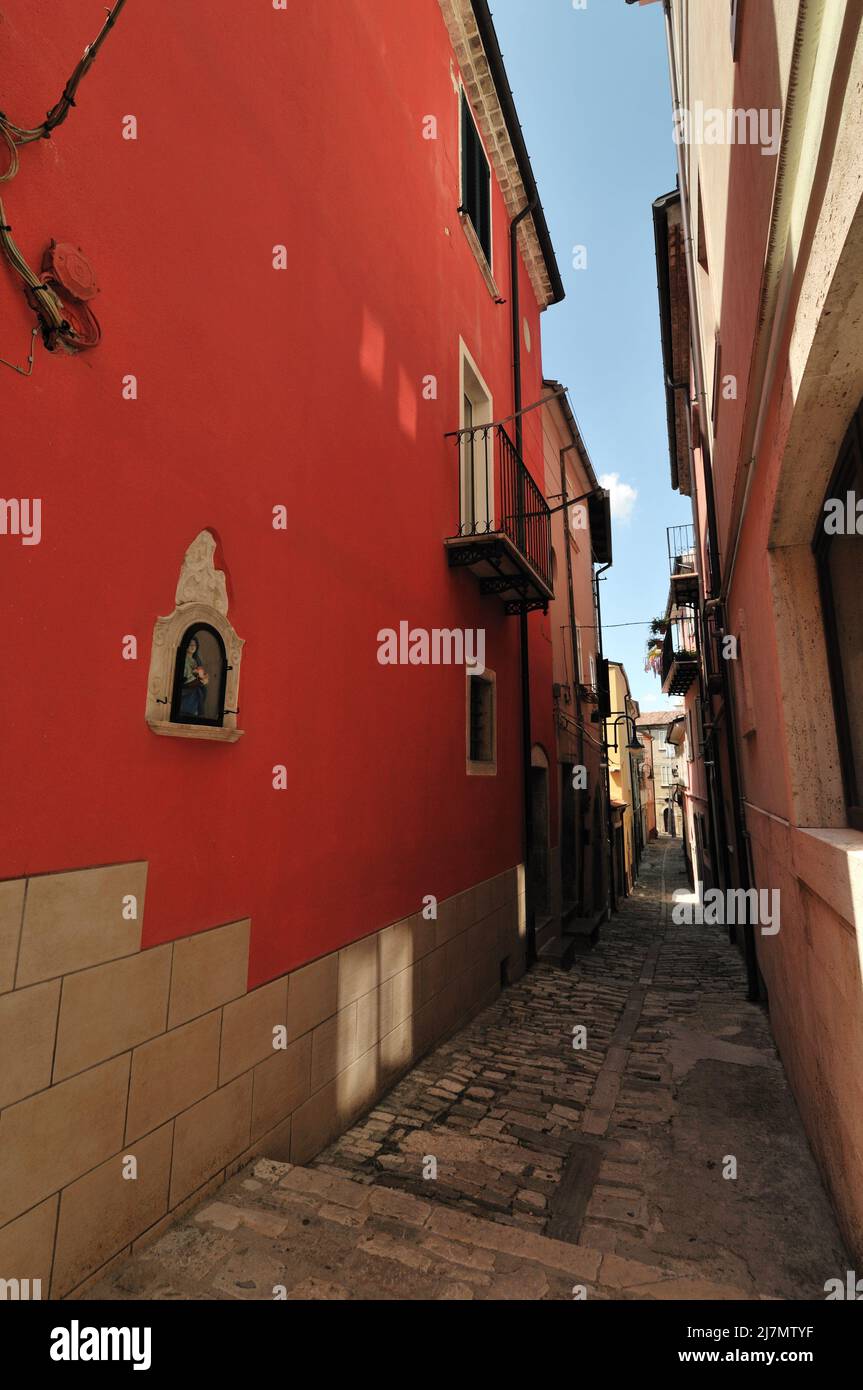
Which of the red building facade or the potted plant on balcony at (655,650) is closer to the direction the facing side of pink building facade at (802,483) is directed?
the red building facade

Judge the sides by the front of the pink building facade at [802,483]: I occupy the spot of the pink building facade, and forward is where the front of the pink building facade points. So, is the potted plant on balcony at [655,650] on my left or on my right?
on my right

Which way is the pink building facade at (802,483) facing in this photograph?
to the viewer's left
